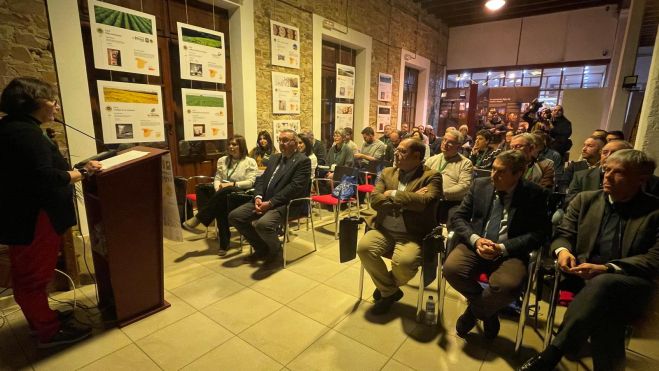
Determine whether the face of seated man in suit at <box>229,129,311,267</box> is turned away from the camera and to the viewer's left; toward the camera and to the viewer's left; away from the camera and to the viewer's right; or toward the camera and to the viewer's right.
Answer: toward the camera and to the viewer's left

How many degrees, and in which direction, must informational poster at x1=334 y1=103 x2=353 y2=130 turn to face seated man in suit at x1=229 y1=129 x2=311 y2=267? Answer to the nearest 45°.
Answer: approximately 45° to its right

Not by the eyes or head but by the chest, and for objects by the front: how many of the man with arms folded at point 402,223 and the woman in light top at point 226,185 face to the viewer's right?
0

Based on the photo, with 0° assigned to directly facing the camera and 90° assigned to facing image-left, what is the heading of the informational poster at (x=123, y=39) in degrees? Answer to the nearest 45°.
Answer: approximately 315°

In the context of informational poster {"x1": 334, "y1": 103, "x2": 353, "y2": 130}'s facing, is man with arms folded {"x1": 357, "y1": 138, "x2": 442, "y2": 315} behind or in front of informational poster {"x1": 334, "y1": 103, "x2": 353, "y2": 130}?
in front

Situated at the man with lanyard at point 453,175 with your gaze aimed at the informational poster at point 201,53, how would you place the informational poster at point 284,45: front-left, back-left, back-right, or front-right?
front-right

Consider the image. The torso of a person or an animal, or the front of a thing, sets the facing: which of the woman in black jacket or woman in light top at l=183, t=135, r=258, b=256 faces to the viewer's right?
the woman in black jacket

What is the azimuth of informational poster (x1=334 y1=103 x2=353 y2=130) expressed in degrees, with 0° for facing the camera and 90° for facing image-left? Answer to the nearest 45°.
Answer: approximately 315°

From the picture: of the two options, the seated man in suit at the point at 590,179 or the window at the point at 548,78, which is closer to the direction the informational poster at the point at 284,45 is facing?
the seated man in suit

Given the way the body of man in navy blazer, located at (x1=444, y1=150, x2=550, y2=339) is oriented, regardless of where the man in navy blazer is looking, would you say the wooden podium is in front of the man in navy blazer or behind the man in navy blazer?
in front

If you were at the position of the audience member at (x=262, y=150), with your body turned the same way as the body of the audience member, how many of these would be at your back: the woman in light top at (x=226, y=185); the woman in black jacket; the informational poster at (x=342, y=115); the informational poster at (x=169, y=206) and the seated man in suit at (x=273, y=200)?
1

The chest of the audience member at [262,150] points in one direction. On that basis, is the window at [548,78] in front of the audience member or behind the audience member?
behind

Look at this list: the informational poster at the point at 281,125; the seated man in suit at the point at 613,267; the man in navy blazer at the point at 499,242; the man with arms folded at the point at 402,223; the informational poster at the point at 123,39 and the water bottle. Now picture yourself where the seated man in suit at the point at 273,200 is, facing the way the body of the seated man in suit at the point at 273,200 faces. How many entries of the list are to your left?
4

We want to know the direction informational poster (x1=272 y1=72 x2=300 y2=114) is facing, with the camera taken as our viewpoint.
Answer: facing the viewer and to the right of the viewer

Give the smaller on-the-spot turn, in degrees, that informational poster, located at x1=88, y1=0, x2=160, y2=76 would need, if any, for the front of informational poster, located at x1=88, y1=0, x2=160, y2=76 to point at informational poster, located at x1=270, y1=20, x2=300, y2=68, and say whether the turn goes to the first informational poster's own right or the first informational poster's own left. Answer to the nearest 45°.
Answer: approximately 45° to the first informational poster's own left

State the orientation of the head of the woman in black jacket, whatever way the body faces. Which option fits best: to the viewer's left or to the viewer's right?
to the viewer's right

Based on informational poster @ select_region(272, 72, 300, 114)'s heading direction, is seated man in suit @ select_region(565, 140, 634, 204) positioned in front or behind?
in front

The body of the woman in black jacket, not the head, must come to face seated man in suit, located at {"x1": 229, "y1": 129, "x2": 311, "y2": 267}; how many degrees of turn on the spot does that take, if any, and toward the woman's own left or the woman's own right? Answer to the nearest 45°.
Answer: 0° — they already face them

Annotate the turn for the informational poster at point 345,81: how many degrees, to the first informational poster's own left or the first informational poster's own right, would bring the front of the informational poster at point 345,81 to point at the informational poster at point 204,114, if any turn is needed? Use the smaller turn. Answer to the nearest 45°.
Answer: approximately 90° to the first informational poster's own right
